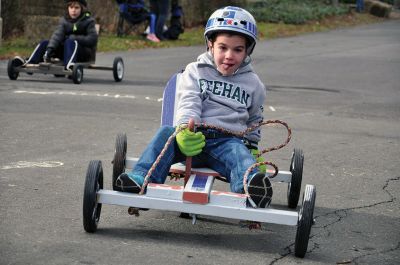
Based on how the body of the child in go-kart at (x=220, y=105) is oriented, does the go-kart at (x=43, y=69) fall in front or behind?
behind

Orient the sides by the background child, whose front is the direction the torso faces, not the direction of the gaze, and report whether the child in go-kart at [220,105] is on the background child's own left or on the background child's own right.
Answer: on the background child's own left

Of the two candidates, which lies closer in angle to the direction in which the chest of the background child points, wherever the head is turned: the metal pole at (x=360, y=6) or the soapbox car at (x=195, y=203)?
the soapbox car

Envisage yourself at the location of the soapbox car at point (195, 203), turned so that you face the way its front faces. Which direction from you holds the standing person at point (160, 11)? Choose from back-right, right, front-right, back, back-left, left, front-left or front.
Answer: back

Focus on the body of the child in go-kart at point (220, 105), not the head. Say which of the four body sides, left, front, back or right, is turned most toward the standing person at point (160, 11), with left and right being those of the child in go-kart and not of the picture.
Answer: back
